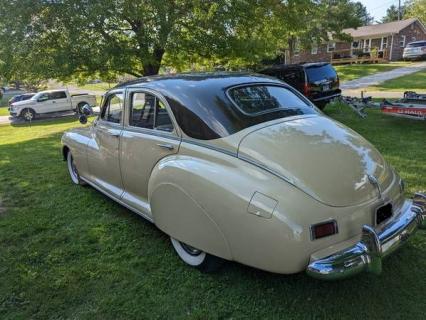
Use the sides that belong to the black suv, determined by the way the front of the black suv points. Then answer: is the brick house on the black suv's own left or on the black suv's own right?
on the black suv's own right

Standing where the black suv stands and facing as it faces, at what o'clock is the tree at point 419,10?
The tree is roughly at 2 o'clock from the black suv.

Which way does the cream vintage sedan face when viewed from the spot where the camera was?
facing away from the viewer and to the left of the viewer

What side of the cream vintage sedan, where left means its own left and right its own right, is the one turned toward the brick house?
right

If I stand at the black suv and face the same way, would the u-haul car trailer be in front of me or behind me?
behind

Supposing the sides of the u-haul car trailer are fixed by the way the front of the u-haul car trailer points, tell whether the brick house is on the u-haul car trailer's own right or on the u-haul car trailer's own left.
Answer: on the u-haul car trailer's own right

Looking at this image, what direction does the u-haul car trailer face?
to the viewer's left

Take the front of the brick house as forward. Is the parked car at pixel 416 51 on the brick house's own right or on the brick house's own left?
on the brick house's own left

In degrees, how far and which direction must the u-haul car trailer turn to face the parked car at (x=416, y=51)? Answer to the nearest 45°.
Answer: approximately 90° to its right

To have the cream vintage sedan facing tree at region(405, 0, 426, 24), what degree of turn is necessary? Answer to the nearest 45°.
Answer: approximately 90° to its right
